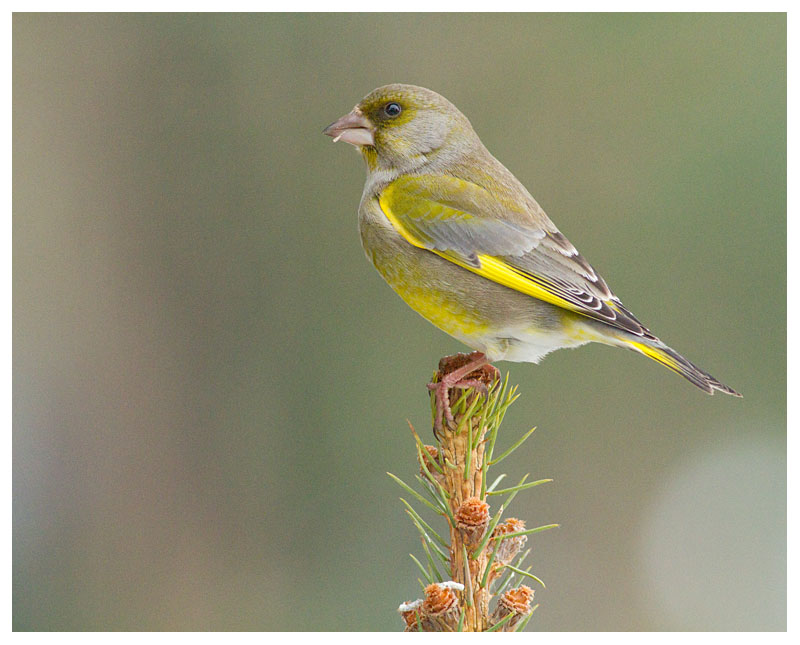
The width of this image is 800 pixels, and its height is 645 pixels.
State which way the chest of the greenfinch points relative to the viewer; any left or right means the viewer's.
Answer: facing to the left of the viewer
